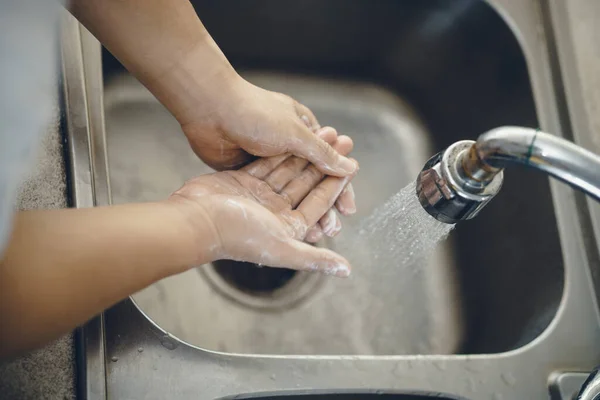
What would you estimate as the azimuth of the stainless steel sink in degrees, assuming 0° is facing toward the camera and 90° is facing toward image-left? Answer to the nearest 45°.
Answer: approximately 90°
